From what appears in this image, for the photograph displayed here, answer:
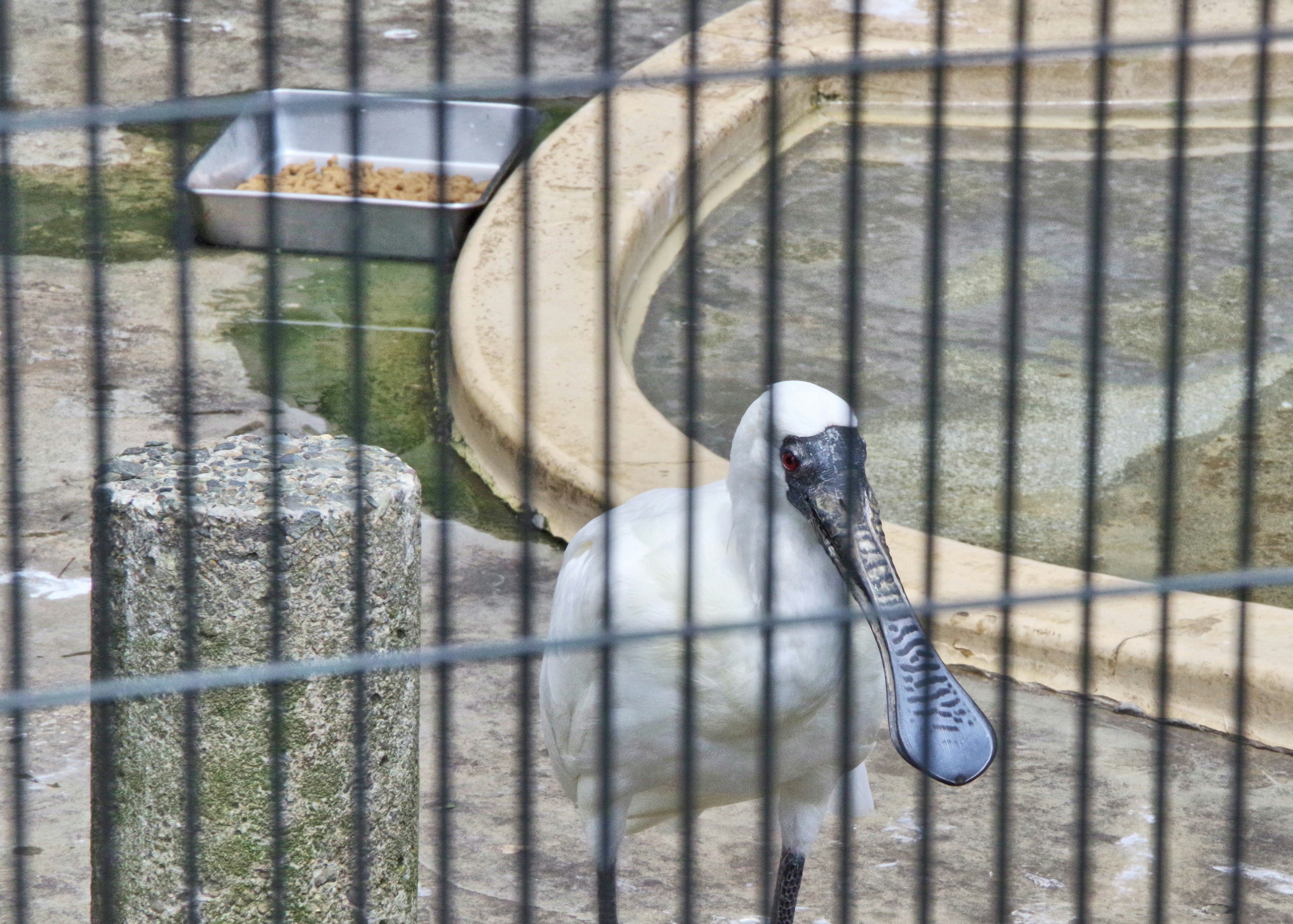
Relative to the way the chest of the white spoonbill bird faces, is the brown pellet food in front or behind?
behind

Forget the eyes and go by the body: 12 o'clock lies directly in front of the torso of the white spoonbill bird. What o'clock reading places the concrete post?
The concrete post is roughly at 4 o'clock from the white spoonbill bird.

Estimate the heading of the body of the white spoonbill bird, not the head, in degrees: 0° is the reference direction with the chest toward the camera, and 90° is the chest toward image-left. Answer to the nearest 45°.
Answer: approximately 315°
